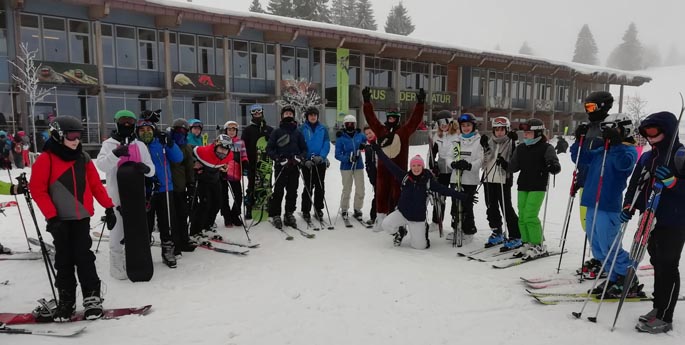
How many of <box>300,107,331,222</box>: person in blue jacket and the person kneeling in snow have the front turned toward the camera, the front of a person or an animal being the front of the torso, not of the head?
2

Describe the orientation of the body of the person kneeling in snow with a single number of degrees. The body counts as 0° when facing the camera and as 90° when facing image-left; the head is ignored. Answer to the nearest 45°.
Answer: approximately 0°

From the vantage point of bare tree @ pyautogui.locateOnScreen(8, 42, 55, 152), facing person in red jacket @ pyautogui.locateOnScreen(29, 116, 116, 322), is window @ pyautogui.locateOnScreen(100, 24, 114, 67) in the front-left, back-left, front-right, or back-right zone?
back-left

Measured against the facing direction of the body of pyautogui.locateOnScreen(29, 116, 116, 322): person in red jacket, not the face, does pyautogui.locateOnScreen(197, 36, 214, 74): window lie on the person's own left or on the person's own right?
on the person's own left

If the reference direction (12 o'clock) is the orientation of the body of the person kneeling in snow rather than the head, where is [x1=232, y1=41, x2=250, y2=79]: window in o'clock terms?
The window is roughly at 5 o'clock from the person kneeling in snow.

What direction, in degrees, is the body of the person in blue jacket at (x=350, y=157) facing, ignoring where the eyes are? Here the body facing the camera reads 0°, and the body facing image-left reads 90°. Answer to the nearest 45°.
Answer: approximately 0°

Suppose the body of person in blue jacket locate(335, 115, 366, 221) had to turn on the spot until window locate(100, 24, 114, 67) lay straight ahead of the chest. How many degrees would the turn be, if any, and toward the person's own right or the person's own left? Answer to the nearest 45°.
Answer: approximately 135° to the person's own right

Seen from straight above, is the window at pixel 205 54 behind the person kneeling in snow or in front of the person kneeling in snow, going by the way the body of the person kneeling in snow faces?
behind

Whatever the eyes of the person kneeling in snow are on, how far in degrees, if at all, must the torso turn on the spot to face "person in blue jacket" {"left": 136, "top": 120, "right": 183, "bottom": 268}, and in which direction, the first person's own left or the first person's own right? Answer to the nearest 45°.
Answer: approximately 45° to the first person's own right

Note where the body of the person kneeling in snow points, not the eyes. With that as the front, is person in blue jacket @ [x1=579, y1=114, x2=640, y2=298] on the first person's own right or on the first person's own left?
on the first person's own left
